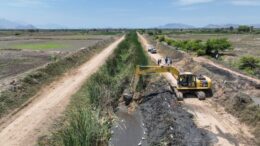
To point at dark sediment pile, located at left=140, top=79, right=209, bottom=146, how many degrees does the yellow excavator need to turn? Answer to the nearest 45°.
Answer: approximately 90° to its left

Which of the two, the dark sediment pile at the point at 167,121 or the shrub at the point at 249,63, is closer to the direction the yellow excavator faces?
the dark sediment pile

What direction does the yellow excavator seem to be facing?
to the viewer's left

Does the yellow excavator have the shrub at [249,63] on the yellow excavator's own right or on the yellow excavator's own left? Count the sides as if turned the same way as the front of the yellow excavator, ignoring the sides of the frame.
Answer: on the yellow excavator's own right
